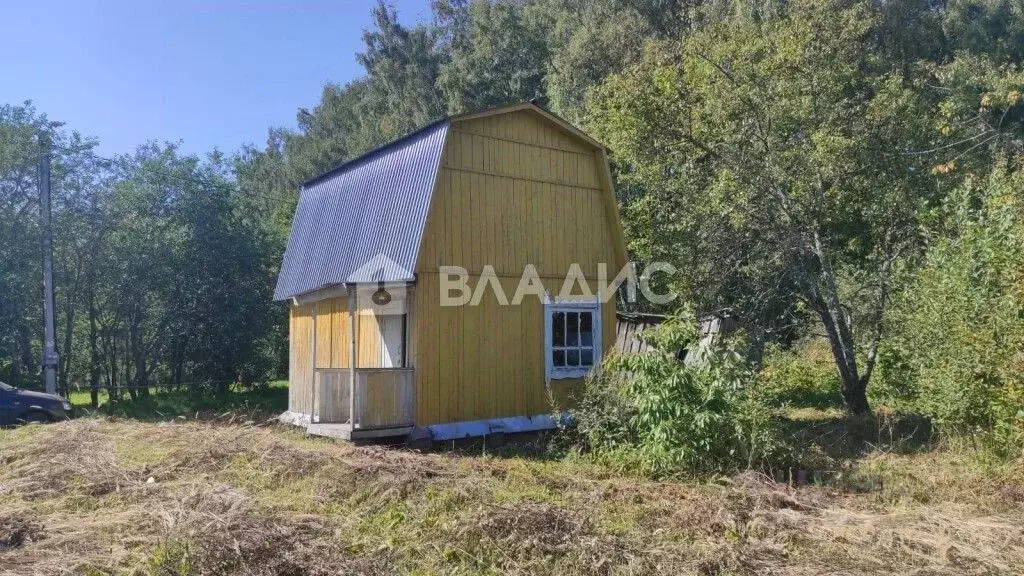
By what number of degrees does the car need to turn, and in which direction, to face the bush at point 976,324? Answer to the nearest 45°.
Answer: approximately 45° to its right

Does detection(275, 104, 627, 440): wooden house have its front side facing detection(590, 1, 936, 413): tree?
no

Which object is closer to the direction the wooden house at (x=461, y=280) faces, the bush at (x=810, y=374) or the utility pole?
the utility pole

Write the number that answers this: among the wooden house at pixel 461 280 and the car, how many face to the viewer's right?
1

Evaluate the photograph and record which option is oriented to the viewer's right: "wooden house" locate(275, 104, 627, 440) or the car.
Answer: the car

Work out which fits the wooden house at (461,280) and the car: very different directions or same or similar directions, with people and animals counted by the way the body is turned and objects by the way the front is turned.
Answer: very different directions

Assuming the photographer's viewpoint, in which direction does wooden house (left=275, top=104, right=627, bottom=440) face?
facing the viewer and to the left of the viewer

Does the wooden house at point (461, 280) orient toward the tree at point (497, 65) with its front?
no

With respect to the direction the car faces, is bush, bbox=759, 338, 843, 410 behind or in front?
in front

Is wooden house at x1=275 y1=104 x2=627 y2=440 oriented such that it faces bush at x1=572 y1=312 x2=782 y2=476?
no

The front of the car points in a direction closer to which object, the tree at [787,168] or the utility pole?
the tree

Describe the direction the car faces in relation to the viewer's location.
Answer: facing to the right of the viewer

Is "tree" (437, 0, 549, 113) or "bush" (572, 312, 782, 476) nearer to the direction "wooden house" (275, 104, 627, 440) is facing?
the bush

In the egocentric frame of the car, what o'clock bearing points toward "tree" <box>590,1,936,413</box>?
The tree is roughly at 1 o'clock from the car.
